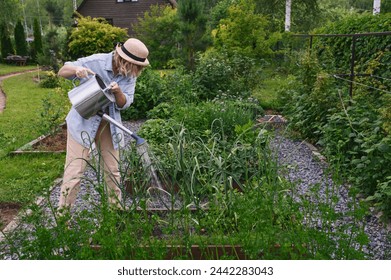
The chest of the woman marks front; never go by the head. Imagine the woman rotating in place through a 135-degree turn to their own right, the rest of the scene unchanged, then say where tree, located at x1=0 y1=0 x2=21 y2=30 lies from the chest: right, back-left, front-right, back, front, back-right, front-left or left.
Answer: right

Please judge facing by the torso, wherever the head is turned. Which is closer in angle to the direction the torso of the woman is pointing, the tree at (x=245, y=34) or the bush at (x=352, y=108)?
the bush

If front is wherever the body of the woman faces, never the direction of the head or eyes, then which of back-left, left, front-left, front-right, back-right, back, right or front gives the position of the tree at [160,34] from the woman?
back-left

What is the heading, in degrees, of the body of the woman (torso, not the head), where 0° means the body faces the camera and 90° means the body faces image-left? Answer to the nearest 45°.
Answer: approximately 315°

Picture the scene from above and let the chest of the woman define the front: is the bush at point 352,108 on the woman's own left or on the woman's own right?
on the woman's own left

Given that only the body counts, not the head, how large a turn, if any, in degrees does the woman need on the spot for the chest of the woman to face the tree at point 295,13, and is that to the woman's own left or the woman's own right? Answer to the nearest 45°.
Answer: approximately 90° to the woman's own left

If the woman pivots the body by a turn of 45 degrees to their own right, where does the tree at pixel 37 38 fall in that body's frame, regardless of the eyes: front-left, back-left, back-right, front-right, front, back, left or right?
back

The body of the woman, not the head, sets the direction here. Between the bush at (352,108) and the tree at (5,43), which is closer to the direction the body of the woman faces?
the bush

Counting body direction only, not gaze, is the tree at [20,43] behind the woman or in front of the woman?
behind
